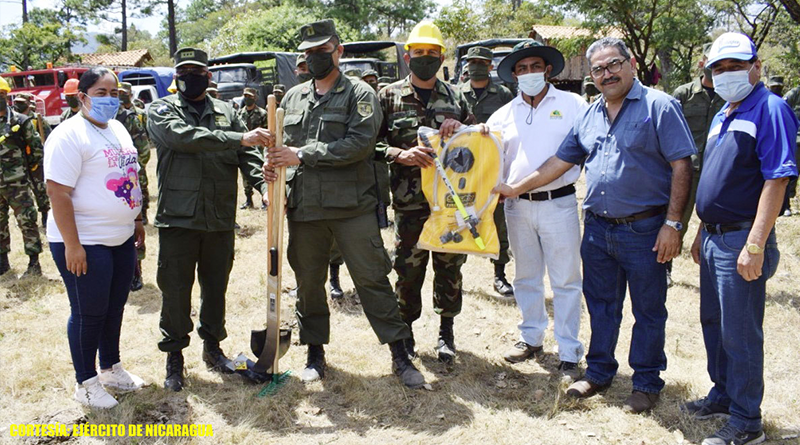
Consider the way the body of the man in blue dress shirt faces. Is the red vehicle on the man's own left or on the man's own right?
on the man's own right

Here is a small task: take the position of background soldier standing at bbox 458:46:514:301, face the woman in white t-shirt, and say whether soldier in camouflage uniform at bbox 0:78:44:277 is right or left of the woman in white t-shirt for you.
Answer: right

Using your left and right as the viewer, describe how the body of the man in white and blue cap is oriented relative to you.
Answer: facing the viewer and to the left of the viewer

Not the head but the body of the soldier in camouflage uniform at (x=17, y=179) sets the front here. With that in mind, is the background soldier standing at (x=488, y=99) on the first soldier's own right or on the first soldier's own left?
on the first soldier's own left

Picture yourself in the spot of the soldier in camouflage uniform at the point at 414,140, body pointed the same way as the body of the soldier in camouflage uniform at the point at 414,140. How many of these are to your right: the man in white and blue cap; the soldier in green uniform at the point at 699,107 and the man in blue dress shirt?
0

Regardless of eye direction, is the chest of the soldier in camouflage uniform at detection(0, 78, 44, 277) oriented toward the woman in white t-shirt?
yes

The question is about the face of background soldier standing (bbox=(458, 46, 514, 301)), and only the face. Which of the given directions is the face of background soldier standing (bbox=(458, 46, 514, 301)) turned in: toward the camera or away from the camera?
toward the camera

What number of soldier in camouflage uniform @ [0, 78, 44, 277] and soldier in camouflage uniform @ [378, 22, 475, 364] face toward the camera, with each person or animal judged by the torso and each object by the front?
2

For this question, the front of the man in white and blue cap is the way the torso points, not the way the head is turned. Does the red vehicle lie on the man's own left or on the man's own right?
on the man's own right

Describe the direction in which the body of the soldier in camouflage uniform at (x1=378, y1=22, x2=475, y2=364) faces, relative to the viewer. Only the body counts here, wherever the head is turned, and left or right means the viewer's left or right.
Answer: facing the viewer

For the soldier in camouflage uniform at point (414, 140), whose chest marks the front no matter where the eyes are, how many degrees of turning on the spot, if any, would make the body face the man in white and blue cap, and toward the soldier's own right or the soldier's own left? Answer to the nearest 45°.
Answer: approximately 45° to the soldier's own left

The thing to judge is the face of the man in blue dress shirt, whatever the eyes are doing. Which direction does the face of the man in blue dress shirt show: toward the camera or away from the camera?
toward the camera

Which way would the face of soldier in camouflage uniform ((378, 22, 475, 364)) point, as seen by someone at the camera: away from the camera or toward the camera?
toward the camera

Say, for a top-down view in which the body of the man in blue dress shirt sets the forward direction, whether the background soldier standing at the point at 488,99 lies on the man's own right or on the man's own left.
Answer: on the man's own right

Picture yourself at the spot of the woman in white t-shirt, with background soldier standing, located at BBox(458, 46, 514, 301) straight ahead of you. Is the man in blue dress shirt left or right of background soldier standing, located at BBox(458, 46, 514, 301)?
right

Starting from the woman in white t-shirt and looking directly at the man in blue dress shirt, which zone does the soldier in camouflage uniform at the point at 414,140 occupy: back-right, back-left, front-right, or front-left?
front-left
